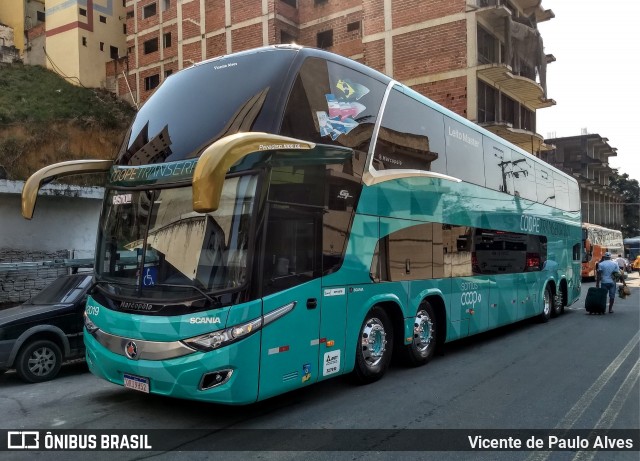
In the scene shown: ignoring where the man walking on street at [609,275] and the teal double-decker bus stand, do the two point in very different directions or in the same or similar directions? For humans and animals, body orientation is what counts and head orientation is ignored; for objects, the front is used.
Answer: very different directions

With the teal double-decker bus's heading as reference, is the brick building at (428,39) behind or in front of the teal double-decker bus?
behind

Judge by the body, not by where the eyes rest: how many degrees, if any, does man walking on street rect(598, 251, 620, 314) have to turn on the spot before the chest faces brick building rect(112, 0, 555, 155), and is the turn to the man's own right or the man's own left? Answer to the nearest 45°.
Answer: approximately 45° to the man's own left

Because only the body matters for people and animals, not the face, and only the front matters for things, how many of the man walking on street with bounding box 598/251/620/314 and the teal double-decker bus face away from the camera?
1

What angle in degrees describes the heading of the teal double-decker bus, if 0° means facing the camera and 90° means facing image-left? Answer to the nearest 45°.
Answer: approximately 45°

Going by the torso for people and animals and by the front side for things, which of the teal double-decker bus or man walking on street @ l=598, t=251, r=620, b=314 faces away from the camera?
the man walking on street

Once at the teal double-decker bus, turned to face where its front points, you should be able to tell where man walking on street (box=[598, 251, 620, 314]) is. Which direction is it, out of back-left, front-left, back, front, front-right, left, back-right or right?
back
